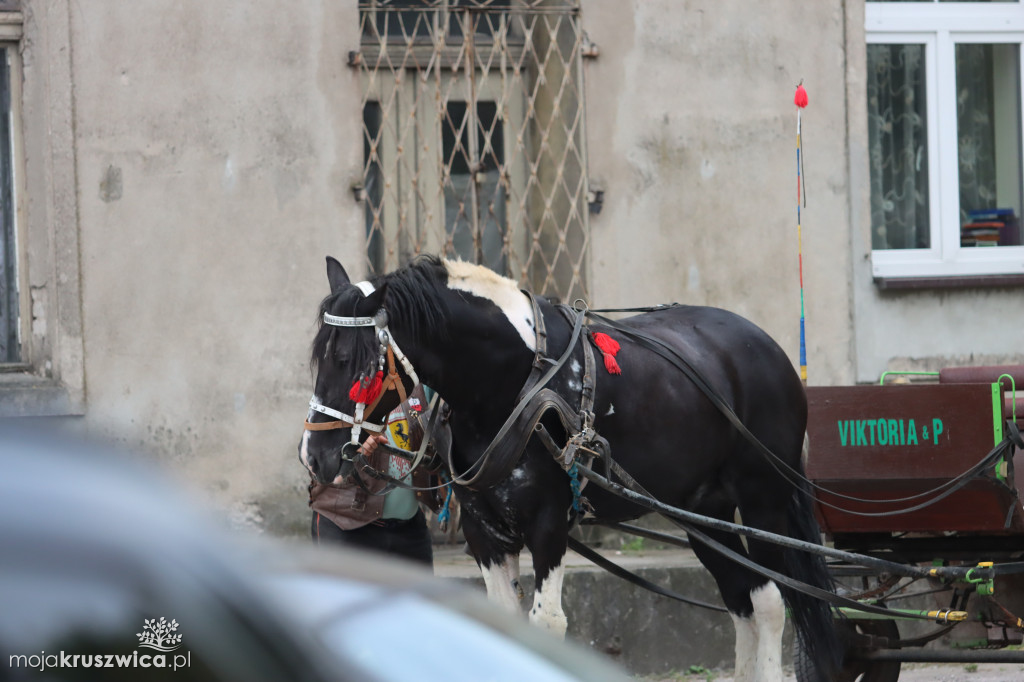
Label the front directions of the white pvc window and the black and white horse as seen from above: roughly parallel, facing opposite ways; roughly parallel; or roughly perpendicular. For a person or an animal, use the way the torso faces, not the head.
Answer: roughly perpendicular

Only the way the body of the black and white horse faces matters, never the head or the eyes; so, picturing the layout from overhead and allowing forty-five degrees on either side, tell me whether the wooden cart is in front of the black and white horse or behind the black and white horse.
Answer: behind

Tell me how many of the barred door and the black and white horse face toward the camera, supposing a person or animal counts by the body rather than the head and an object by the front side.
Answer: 1

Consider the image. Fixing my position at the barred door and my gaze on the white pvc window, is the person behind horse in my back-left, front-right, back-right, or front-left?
back-right

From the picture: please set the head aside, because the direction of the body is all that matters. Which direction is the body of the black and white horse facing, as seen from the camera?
to the viewer's left

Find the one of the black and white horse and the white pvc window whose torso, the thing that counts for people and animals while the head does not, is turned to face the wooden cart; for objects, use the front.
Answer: the white pvc window

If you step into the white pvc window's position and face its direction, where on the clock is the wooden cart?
The wooden cart is roughly at 12 o'clock from the white pvc window.

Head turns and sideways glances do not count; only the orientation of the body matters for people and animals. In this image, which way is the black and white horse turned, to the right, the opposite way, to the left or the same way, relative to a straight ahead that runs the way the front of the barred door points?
to the right

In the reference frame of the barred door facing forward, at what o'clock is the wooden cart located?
The wooden cart is roughly at 11 o'clock from the barred door.

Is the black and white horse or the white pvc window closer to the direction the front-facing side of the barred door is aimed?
the black and white horse

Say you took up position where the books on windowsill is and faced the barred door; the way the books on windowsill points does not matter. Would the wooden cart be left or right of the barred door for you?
left

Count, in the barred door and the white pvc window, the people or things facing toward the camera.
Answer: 2

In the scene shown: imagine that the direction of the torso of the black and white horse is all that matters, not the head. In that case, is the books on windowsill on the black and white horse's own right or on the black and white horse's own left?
on the black and white horse's own right

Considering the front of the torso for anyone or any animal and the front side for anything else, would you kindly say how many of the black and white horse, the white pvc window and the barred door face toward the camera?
2

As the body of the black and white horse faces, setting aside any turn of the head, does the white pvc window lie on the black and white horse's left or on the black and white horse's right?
on the black and white horse's right
